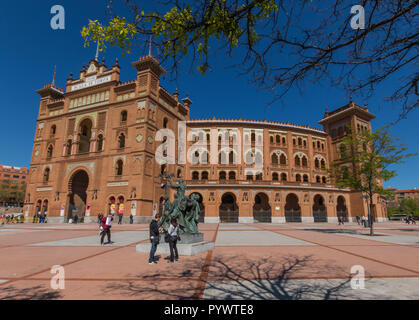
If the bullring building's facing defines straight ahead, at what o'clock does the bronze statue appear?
The bronze statue is roughly at 10 o'clock from the bullring building.

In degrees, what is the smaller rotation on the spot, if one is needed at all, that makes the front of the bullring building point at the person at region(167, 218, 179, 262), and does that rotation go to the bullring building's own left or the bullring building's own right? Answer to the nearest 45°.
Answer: approximately 45° to the bullring building's own left

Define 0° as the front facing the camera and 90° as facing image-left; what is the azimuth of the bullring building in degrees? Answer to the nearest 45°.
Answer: approximately 45°
